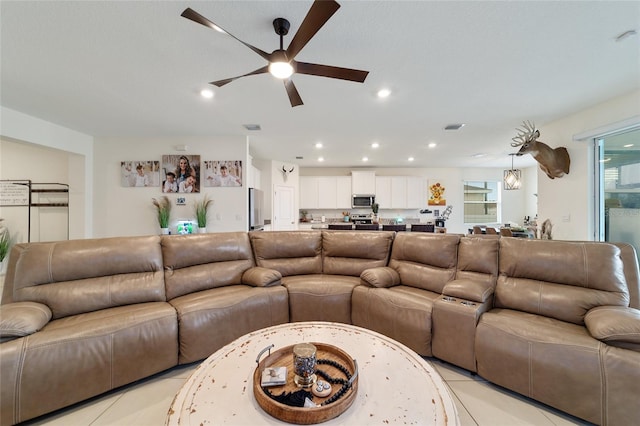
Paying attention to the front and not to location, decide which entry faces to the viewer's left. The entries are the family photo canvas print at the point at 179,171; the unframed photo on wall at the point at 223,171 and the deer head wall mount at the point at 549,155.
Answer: the deer head wall mount

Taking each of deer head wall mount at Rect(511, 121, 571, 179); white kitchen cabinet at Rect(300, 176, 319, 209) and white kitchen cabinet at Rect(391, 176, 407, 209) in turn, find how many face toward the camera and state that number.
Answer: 2

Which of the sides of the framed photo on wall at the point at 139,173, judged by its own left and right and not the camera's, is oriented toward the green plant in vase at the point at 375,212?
left

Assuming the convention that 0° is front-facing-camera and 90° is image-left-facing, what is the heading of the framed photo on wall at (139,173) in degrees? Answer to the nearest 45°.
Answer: approximately 0°

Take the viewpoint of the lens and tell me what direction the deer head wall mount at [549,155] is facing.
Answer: facing to the left of the viewer

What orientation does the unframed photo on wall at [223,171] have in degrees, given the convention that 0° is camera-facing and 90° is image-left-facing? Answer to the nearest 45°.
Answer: approximately 0°

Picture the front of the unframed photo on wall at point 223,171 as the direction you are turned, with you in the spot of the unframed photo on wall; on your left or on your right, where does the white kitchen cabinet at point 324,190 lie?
on your left

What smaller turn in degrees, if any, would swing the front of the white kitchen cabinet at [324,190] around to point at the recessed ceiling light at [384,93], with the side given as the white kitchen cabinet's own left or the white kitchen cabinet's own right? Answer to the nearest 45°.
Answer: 0° — it already faces it

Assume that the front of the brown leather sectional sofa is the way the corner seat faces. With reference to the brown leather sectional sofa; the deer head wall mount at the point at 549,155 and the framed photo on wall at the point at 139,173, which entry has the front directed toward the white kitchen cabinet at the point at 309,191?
the deer head wall mount
